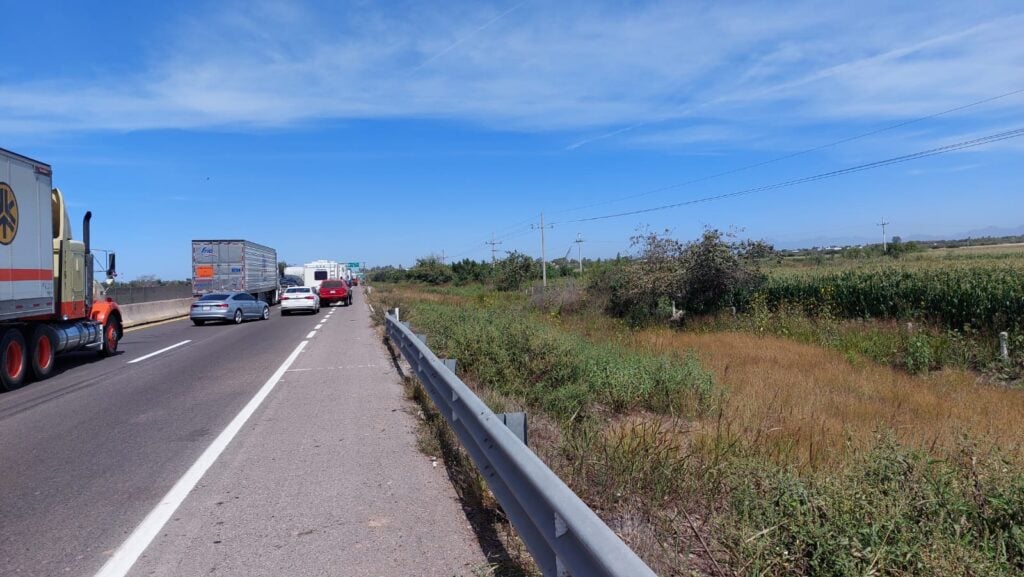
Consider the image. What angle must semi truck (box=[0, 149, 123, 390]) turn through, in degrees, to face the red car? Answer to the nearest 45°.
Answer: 0° — it already faces it

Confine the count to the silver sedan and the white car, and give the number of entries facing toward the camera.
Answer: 0

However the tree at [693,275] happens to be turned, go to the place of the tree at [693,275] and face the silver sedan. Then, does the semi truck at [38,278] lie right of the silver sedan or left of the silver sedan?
left

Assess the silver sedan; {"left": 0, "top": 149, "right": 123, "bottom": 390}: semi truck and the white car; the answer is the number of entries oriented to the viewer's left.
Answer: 0

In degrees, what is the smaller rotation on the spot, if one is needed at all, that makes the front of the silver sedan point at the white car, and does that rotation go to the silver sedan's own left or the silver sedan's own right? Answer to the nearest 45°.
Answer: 0° — it already faces it

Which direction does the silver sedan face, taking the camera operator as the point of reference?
facing away from the viewer and to the right of the viewer

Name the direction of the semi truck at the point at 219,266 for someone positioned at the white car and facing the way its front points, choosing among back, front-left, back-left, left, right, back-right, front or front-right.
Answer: front-left

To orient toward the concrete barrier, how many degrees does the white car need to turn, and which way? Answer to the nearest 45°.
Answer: approximately 90° to its left

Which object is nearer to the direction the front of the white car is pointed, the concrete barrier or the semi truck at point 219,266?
the semi truck

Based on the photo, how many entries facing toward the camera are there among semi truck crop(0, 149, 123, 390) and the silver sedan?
0

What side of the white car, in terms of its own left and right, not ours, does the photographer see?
back

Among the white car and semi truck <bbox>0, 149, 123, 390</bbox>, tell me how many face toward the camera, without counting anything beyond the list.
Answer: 0

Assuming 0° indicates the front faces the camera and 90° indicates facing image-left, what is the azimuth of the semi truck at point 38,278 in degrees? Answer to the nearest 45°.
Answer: approximately 225°

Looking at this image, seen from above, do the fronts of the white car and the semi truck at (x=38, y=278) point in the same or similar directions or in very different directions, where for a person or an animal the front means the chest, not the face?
same or similar directions

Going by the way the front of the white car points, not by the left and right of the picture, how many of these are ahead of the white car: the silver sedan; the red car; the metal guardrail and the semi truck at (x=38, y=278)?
1

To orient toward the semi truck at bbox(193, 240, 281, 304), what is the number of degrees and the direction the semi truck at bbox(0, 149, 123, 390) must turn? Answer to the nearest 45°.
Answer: approximately 45° to its left

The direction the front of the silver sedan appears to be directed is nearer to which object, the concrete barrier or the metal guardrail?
the concrete barrier
